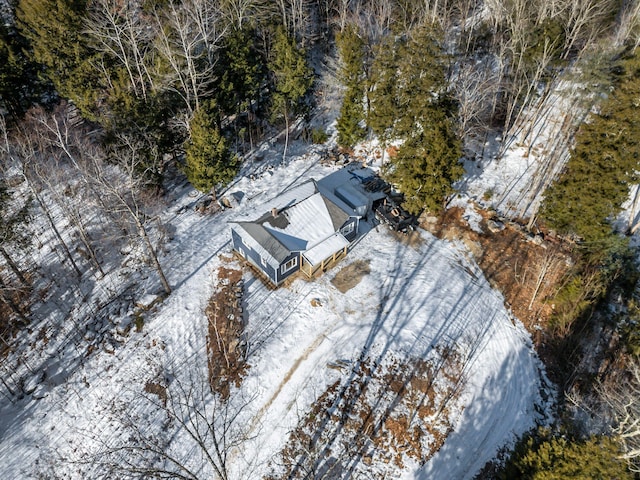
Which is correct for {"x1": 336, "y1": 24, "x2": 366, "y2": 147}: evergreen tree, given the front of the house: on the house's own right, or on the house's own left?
on the house's own left

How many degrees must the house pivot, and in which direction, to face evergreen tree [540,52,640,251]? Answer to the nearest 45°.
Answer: approximately 45° to its left

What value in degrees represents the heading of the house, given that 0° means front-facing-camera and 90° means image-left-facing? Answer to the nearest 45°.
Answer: approximately 315°

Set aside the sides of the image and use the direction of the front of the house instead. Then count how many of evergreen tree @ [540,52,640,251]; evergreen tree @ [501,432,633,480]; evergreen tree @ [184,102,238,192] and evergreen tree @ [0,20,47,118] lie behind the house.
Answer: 2

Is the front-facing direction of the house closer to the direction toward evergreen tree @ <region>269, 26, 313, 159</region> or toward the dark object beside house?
the dark object beside house

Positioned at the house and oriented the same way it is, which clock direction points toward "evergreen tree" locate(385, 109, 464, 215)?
The evergreen tree is roughly at 10 o'clock from the house.

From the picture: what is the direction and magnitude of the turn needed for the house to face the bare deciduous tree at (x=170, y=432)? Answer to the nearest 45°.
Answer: approximately 90° to its right

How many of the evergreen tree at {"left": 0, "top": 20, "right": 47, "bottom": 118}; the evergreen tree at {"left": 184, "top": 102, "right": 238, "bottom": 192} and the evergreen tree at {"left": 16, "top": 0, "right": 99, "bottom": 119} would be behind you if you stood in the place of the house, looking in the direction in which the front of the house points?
3

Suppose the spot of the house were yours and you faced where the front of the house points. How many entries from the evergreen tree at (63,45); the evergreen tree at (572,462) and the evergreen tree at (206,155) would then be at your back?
2

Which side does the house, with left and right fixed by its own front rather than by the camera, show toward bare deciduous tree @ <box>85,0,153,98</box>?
back
